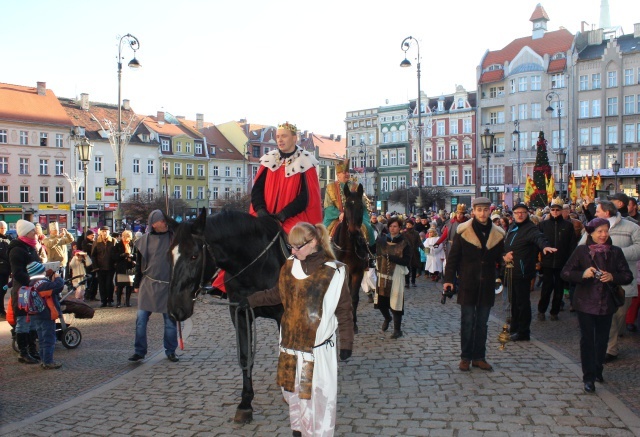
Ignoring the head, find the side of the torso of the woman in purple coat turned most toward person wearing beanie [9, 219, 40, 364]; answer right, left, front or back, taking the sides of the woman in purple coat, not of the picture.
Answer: right

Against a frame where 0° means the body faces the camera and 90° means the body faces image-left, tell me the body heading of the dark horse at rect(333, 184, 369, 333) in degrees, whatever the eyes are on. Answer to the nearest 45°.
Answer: approximately 0°

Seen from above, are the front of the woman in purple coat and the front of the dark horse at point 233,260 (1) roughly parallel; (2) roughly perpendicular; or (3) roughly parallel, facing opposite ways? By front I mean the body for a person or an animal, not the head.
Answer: roughly parallel

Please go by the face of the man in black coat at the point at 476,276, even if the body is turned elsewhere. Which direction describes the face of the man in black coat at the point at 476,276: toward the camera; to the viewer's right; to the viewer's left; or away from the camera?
toward the camera

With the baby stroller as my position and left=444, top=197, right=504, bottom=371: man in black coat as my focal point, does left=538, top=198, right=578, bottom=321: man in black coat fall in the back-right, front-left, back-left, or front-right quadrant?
front-left

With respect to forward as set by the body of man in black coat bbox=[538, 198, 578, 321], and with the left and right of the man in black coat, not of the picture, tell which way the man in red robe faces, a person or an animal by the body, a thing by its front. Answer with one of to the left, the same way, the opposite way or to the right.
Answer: the same way

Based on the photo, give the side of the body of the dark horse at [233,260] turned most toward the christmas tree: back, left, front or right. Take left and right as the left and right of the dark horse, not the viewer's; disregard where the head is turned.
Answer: back

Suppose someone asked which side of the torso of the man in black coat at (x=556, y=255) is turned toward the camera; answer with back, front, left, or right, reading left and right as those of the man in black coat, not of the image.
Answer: front

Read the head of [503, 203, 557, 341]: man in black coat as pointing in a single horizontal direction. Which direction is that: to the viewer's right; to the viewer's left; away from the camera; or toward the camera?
toward the camera

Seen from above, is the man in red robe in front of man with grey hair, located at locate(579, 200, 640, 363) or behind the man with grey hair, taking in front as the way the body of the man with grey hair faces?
in front

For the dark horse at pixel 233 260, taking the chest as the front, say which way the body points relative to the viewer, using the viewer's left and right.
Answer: facing the viewer and to the left of the viewer

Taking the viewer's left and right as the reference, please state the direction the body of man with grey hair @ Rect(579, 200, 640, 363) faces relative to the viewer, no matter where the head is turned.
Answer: facing to the left of the viewer

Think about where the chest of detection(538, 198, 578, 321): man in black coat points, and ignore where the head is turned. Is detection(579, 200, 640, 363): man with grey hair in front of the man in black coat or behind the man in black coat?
in front

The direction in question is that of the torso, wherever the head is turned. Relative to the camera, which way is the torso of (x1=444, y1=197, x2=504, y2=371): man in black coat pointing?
toward the camera
